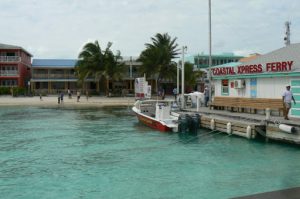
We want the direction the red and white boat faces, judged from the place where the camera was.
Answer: facing away from the viewer and to the left of the viewer

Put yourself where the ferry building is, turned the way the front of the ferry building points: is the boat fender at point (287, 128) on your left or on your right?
on your left

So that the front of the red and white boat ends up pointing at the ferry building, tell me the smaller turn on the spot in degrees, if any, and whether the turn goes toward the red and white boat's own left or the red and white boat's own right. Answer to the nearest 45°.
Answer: approximately 135° to the red and white boat's own right

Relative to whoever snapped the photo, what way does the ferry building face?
facing the viewer and to the left of the viewer

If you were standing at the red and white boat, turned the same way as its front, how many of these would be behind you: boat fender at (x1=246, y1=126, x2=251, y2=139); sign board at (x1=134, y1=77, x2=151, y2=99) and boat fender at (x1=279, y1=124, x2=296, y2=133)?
2

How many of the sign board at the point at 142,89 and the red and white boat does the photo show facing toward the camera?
1

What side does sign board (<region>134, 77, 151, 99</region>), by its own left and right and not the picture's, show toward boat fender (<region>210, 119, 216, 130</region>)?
front

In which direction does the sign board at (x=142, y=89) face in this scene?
toward the camera

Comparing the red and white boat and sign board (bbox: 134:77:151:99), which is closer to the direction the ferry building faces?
the red and white boat

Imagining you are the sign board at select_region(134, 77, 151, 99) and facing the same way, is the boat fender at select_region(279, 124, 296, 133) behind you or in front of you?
in front

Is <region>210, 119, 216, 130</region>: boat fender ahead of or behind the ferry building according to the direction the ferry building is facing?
ahead

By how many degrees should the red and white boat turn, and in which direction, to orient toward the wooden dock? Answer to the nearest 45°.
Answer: approximately 180°

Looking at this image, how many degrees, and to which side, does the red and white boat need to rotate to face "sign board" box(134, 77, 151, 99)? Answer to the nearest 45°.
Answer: approximately 45° to its right

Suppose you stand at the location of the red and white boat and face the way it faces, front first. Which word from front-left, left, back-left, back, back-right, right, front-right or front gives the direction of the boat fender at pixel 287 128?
back
